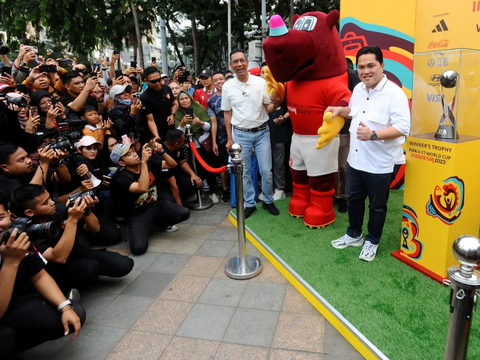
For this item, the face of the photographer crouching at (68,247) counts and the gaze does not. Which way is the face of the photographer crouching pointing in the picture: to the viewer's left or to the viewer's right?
to the viewer's right

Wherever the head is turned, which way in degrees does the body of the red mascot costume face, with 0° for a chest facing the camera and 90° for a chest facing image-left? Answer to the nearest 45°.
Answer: approximately 45°

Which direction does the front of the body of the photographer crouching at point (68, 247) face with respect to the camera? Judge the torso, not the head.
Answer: to the viewer's right

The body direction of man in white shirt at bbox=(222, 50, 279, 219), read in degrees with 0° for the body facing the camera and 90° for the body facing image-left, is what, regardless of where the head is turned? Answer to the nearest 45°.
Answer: approximately 0°

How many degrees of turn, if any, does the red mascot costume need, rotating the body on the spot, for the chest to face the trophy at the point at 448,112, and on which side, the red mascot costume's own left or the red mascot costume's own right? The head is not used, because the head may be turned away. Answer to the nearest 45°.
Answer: approximately 90° to the red mascot costume's own left

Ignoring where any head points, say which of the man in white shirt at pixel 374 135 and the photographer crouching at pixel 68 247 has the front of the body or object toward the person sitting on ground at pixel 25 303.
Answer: the man in white shirt

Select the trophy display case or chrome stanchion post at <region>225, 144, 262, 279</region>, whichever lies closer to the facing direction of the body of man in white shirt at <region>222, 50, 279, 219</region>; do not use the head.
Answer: the chrome stanchion post
